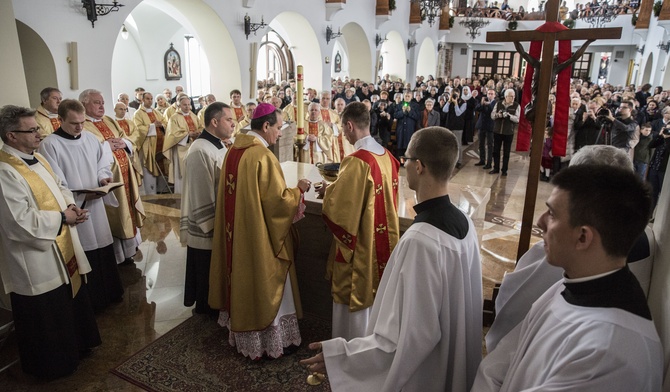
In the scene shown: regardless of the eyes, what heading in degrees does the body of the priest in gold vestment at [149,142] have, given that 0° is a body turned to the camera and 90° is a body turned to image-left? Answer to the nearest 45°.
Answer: approximately 315°

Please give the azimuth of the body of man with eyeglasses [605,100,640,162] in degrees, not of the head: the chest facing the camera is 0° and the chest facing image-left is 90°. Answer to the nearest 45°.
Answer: approximately 45°

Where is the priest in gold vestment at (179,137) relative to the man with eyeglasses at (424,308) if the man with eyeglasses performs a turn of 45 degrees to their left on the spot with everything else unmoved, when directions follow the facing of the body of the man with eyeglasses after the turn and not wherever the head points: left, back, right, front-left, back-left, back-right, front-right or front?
front-right

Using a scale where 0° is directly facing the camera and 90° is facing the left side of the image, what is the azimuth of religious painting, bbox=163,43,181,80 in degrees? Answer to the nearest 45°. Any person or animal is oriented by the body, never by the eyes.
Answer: approximately 315°

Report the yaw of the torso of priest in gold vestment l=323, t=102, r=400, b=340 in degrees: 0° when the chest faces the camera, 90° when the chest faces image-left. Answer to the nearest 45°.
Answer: approximately 135°

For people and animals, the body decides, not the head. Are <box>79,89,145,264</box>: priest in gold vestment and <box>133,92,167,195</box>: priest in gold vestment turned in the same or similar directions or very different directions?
same or similar directions

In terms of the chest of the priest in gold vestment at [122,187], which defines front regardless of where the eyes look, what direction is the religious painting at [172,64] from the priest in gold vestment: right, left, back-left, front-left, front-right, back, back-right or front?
back-left

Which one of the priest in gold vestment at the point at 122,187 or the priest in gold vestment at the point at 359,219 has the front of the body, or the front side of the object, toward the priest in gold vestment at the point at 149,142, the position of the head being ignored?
the priest in gold vestment at the point at 359,219

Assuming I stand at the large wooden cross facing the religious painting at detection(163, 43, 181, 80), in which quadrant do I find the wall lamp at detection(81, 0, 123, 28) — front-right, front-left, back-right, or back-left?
front-left

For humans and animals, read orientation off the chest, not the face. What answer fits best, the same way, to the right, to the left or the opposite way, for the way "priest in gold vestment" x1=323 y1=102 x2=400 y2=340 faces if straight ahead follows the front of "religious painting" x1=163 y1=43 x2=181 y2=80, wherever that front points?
the opposite way

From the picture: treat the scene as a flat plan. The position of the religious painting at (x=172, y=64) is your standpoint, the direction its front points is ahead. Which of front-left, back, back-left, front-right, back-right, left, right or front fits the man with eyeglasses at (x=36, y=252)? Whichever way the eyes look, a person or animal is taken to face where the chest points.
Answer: front-right

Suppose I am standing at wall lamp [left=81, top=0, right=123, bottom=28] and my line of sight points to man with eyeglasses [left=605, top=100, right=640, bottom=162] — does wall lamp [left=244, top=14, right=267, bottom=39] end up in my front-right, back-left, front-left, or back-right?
front-left

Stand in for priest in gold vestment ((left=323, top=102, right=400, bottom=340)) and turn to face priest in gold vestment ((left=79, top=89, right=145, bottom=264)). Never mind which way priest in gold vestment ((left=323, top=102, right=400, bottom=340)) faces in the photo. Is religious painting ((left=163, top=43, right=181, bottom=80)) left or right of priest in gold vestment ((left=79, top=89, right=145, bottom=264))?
right

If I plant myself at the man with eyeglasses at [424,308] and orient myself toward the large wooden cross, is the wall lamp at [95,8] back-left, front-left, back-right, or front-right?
front-left

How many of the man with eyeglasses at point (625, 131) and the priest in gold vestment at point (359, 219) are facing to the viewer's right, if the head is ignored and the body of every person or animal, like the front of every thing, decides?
0
